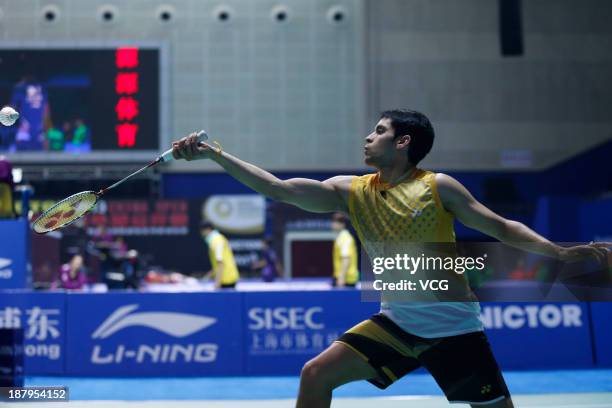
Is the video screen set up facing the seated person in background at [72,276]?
yes

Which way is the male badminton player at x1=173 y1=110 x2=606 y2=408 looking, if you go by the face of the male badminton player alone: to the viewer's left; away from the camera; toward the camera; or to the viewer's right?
to the viewer's left

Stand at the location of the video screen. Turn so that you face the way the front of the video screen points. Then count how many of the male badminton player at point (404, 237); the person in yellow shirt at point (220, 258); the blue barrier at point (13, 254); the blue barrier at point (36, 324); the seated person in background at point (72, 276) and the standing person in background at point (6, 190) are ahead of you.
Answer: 6

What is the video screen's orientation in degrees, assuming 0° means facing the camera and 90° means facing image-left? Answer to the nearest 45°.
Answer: approximately 0°

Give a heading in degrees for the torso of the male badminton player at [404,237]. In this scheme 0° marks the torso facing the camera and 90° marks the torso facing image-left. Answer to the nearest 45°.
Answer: approximately 45°

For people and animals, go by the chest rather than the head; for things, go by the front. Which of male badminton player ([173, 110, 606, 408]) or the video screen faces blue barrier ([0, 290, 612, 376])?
the video screen

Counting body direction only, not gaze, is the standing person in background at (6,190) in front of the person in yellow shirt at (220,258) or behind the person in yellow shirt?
in front

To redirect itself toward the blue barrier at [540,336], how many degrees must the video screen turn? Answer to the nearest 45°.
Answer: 0° — it already faces it
